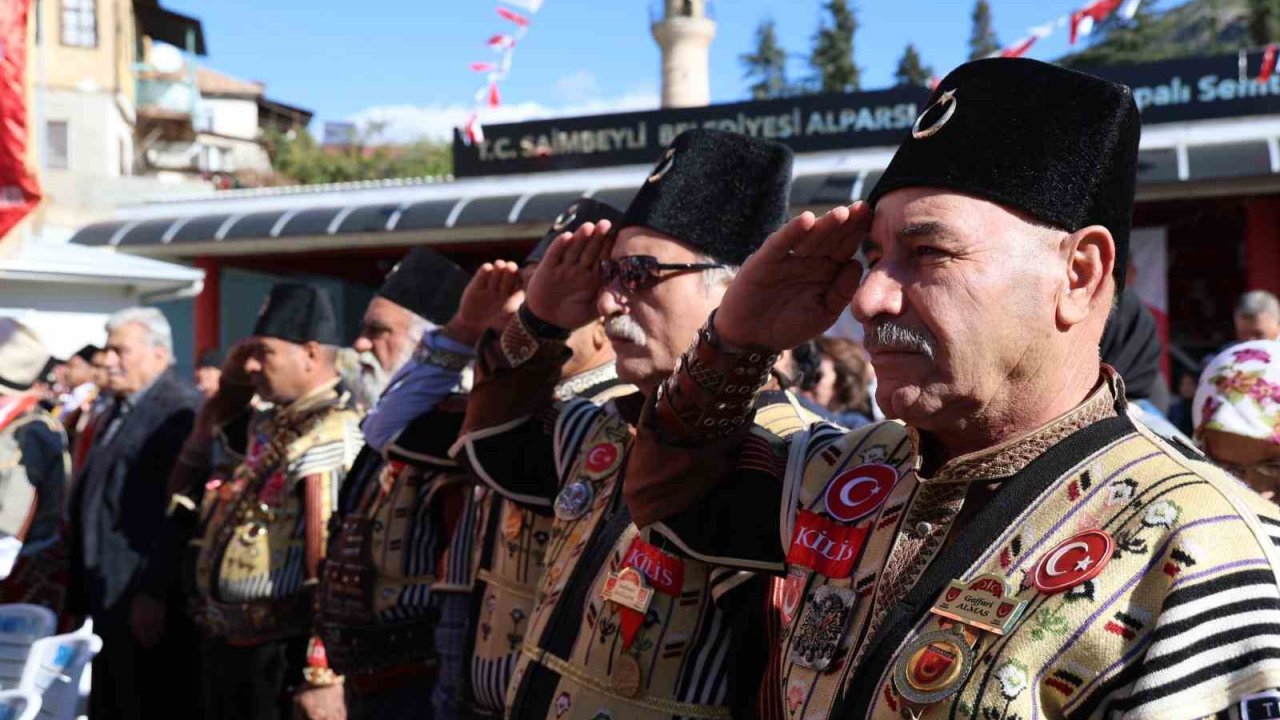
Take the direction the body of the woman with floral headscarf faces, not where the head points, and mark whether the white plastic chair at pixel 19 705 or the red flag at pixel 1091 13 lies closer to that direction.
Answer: the white plastic chair

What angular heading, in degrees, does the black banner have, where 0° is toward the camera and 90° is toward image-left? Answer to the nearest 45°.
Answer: approximately 0°

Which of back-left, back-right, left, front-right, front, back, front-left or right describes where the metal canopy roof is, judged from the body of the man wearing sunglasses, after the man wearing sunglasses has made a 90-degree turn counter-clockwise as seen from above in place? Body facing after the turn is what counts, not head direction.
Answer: back-left

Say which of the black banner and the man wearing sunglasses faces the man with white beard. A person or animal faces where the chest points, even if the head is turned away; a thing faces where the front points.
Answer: the black banner

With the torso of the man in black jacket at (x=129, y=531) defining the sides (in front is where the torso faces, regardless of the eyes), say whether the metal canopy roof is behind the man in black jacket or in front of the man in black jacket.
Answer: behind

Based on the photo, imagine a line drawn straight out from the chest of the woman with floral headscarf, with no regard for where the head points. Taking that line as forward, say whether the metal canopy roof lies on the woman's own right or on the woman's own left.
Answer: on the woman's own right
